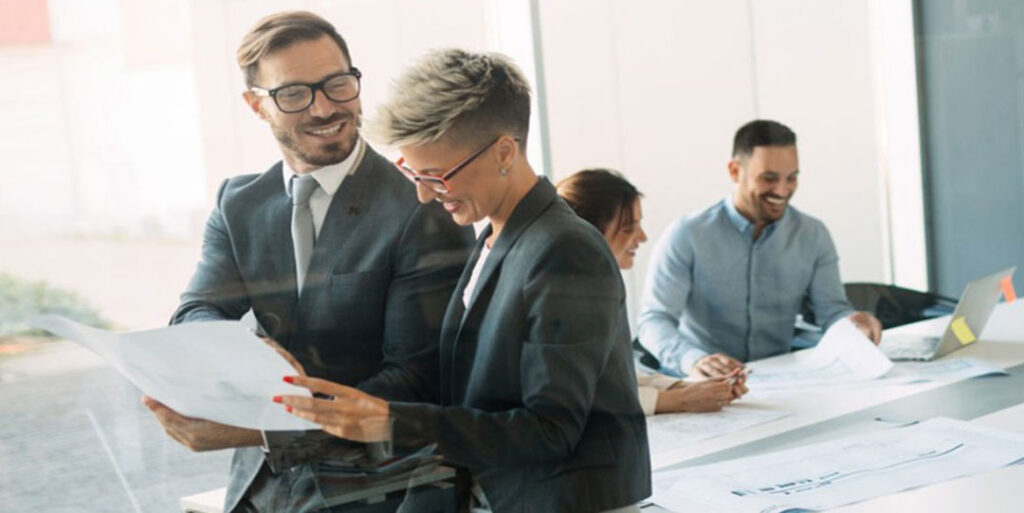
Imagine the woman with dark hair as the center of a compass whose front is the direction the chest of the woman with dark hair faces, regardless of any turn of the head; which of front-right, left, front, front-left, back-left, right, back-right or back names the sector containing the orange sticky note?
front-left

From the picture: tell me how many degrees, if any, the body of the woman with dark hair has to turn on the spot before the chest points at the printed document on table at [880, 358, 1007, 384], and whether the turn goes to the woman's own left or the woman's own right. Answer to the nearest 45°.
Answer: approximately 45° to the woman's own left

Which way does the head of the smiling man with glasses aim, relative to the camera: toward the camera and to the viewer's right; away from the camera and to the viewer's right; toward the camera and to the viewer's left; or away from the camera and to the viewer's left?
toward the camera and to the viewer's right

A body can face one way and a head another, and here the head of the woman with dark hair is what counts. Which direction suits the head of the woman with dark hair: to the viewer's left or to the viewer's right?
to the viewer's right

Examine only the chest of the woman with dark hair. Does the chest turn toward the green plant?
no

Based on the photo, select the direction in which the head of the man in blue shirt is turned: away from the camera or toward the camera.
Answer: toward the camera
